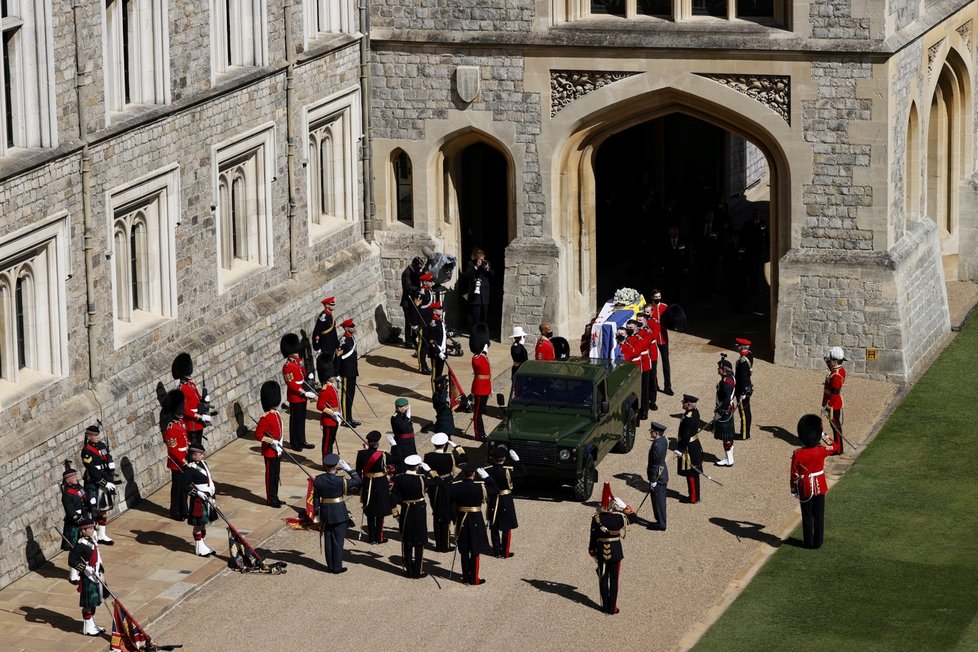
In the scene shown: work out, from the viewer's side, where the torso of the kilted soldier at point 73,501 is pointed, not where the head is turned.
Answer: to the viewer's right

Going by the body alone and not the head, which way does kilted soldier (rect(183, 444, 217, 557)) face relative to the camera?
to the viewer's right

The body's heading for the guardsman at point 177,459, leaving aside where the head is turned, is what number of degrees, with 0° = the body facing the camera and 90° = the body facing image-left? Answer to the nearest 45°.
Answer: approximately 315°

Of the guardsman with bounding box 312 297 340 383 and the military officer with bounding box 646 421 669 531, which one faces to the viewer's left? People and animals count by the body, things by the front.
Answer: the military officer with bounding box 646 421 669 531

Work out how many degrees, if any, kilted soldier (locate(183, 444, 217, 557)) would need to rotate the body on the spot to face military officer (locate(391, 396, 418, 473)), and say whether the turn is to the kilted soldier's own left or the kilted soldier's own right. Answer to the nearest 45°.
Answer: approximately 45° to the kilted soldier's own left

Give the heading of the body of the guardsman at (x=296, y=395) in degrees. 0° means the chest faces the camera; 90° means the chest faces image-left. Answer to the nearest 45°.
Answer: approximately 315°

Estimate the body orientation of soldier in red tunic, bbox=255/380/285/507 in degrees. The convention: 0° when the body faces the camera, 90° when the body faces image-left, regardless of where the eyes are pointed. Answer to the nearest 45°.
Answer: approximately 315°

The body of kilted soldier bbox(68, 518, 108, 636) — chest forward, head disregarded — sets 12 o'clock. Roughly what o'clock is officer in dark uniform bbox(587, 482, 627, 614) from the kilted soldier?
The officer in dark uniform is roughly at 12 o'clock from the kilted soldier.

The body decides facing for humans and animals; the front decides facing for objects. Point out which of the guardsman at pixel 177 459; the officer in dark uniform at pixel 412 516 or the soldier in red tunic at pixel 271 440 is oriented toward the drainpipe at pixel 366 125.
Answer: the officer in dark uniform

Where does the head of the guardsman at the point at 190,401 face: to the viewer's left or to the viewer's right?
to the viewer's right

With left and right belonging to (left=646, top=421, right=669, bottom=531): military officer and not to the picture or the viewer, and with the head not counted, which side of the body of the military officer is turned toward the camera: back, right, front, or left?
left

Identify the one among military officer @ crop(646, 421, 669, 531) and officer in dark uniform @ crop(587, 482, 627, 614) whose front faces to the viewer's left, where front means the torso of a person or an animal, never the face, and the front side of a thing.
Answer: the military officer

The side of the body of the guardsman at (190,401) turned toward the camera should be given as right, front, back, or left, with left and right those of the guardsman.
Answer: right

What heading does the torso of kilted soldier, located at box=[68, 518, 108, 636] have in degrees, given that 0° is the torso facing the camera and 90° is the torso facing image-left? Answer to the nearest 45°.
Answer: approximately 270°
